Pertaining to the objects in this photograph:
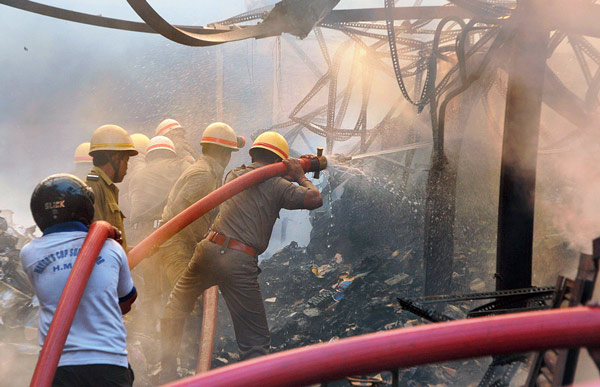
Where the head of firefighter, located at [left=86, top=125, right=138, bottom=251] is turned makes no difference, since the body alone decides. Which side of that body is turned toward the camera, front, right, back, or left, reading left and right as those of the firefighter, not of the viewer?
right

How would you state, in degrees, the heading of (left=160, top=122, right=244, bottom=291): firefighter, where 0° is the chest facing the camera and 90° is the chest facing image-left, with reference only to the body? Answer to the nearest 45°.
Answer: approximately 225°

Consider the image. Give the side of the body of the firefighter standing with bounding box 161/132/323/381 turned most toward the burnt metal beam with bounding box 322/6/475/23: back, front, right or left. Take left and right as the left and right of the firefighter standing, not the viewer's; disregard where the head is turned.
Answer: front

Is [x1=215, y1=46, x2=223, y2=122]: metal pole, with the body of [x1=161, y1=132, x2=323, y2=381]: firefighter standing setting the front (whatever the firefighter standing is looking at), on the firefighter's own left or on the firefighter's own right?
on the firefighter's own left

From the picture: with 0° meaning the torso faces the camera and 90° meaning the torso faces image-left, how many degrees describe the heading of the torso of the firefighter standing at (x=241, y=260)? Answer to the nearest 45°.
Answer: approximately 225°

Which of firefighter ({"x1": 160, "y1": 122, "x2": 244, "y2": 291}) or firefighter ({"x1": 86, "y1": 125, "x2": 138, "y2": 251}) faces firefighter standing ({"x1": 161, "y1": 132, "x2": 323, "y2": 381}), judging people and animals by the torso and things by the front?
firefighter ({"x1": 86, "y1": 125, "x2": 138, "y2": 251})

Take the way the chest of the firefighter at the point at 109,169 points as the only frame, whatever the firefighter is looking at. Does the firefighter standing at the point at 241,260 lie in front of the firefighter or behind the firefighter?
in front

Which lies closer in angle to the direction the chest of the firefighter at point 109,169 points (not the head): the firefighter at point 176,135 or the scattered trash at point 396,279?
the scattered trash

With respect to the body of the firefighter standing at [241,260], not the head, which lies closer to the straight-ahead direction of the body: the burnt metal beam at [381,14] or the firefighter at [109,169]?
the burnt metal beam

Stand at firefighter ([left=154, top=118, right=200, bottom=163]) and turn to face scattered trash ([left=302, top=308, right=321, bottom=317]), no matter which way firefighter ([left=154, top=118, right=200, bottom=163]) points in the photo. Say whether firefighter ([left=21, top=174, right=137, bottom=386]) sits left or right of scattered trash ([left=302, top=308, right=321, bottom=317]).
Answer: right

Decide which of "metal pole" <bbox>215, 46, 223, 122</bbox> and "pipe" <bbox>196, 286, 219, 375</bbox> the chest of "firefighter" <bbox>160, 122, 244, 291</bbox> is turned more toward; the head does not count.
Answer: the metal pole

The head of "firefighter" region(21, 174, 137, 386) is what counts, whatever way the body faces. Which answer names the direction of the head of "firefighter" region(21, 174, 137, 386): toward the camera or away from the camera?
away from the camera

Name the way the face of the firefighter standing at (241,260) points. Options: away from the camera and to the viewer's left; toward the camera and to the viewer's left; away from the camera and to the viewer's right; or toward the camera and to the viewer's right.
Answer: away from the camera and to the viewer's right

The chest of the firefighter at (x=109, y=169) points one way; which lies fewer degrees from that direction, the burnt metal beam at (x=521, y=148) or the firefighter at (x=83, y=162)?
the burnt metal beam

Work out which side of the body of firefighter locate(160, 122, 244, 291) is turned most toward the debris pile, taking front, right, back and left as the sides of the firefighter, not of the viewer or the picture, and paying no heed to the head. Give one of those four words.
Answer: front

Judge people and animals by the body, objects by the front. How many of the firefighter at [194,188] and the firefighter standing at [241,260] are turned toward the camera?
0
